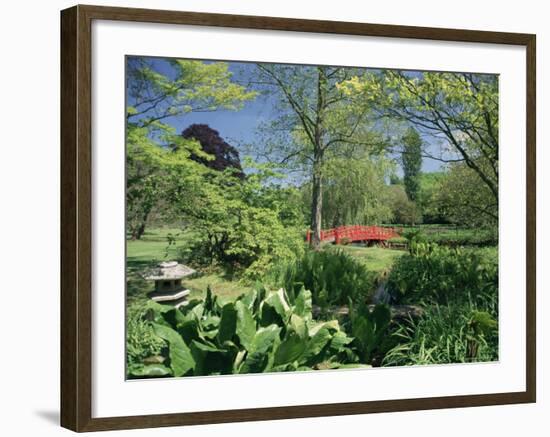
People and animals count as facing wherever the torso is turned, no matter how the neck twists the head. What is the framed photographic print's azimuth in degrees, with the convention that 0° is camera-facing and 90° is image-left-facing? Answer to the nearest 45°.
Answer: approximately 315°
